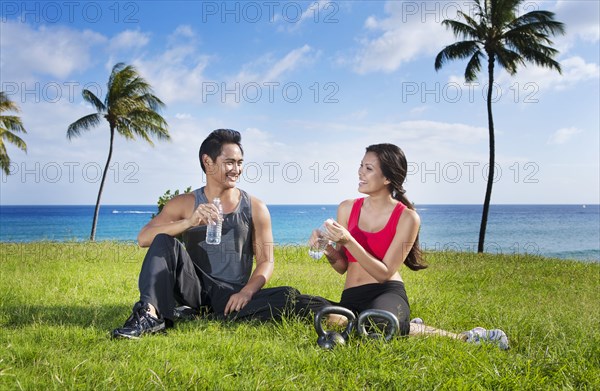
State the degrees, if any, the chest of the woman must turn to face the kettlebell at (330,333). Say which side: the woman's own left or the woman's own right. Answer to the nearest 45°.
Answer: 0° — they already face it

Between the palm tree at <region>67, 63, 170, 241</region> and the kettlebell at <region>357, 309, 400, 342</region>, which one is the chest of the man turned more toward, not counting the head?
the kettlebell

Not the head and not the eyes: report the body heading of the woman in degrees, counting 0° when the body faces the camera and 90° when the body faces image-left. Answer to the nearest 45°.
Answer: approximately 45°

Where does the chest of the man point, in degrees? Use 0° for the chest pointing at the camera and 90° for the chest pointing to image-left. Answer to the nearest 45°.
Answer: approximately 0°

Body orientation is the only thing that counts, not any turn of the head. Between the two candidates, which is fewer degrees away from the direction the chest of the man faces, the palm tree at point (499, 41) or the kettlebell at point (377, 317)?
the kettlebell

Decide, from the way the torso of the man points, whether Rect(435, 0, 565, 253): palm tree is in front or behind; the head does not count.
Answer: behind

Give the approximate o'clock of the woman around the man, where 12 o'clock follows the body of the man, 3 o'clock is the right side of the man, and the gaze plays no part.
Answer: The woman is roughly at 10 o'clock from the man.
